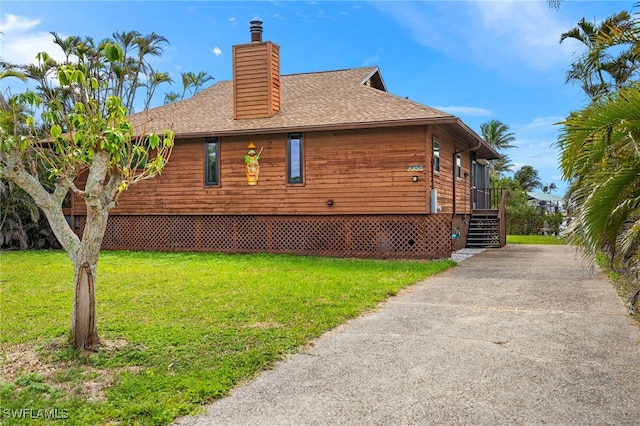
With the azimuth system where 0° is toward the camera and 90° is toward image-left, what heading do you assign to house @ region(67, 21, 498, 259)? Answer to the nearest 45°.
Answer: approximately 270°

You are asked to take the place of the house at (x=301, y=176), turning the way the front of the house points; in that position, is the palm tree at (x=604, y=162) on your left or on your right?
on your right

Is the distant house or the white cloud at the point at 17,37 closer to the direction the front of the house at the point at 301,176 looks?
the distant house

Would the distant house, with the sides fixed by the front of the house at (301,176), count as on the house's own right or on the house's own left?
on the house's own left

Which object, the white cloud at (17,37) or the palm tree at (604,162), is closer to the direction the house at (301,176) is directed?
the palm tree
